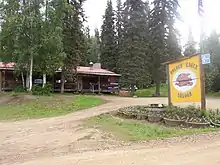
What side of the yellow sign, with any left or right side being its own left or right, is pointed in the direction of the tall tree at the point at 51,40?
right

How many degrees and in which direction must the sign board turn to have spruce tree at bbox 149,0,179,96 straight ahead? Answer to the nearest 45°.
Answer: approximately 180°

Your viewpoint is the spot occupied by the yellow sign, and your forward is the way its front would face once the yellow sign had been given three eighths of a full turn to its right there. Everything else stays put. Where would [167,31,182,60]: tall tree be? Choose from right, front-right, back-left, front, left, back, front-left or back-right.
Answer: front

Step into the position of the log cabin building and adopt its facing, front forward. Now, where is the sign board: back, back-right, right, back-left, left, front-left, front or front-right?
front

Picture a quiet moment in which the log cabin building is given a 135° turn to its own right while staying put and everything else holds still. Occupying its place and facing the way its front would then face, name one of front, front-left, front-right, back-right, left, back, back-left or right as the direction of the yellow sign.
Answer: back-left

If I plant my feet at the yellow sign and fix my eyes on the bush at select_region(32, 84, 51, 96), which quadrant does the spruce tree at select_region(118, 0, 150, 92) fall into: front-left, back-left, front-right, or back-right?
front-right

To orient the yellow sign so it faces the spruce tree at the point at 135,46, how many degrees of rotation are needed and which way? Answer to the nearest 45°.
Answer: approximately 135° to its right

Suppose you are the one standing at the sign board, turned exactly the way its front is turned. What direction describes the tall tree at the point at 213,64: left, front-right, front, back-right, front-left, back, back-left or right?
back

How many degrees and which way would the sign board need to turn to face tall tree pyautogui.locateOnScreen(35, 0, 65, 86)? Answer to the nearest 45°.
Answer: approximately 135° to its right

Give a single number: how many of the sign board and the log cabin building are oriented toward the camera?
2

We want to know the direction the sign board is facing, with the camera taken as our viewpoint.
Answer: facing the viewer

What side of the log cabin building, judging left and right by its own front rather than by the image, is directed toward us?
front

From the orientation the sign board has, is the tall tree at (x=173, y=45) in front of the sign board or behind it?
behind

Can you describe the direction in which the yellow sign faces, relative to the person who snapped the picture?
facing the viewer and to the left of the viewer
